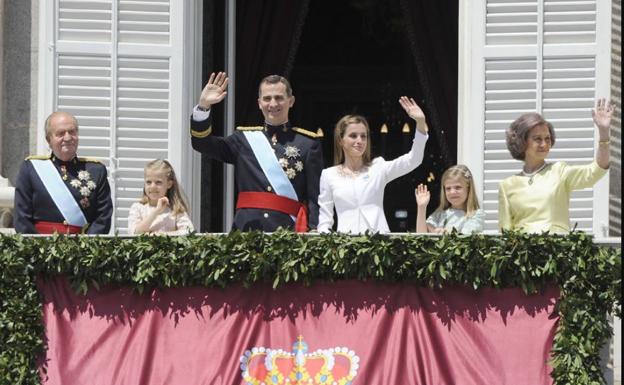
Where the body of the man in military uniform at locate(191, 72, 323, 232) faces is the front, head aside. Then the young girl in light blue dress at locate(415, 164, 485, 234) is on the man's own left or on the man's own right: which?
on the man's own left

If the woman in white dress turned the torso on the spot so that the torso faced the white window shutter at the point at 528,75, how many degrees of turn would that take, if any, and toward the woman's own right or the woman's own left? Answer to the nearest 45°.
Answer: approximately 135° to the woman's own left

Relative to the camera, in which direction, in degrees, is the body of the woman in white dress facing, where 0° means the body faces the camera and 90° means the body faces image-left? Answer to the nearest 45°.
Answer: approximately 0°

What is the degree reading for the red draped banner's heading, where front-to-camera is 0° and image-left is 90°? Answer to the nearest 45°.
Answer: approximately 0°
